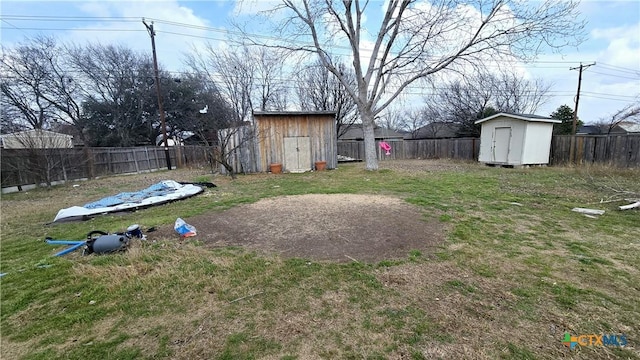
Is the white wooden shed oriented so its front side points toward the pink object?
no

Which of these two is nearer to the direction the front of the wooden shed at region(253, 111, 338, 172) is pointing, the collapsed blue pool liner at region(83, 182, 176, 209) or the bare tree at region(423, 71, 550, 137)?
the collapsed blue pool liner

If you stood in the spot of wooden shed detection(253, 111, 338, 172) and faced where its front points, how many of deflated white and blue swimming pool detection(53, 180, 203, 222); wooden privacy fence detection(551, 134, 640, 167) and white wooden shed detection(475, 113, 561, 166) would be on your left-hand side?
2

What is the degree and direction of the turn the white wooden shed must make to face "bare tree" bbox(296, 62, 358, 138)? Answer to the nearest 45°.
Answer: approximately 45° to its right

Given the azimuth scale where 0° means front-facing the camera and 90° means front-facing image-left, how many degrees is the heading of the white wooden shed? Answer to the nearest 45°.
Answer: approximately 45°

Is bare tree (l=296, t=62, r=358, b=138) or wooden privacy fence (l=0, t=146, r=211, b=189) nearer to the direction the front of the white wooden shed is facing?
the wooden privacy fence

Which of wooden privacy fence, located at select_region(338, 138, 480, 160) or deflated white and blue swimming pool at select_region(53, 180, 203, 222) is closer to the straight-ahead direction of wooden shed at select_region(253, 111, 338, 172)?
the deflated white and blue swimming pool

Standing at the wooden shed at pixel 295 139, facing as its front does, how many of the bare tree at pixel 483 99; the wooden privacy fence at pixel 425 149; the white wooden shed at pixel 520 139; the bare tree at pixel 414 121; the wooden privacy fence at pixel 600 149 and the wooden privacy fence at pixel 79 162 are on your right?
1

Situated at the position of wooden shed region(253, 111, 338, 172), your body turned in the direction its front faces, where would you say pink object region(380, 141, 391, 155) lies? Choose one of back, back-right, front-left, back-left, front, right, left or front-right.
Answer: back-left

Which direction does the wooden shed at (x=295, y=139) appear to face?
toward the camera

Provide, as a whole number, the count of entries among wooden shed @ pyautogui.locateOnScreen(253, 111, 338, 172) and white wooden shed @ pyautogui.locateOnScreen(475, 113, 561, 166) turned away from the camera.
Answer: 0

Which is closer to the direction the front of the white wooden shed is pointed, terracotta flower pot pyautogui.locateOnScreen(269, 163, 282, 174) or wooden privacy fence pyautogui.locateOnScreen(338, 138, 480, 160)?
the terracotta flower pot

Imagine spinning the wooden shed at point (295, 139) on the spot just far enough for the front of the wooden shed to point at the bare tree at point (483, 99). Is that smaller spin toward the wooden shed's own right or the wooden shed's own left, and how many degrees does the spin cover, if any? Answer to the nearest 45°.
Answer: approximately 135° to the wooden shed's own left
